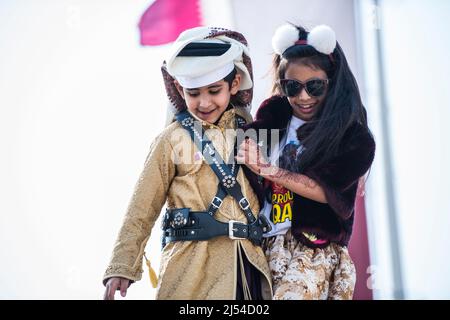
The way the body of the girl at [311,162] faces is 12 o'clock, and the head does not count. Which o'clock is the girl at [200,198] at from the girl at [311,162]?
the girl at [200,198] is roughly at 1 o'clock from the girl at [311,162].

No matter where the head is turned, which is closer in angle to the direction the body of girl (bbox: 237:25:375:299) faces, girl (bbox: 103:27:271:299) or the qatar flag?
the girl

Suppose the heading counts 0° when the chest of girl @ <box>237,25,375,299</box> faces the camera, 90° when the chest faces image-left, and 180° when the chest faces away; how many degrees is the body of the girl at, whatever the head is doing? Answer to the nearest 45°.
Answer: approximately 45°

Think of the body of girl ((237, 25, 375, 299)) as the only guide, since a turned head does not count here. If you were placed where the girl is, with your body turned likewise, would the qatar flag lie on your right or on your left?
on your right
